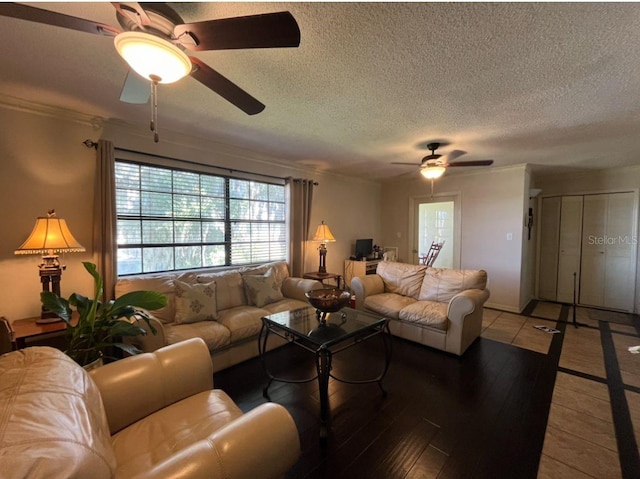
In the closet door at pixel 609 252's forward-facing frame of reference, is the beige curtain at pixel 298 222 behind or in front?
in front

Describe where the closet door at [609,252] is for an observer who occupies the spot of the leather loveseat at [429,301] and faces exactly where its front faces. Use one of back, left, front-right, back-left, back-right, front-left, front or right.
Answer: back

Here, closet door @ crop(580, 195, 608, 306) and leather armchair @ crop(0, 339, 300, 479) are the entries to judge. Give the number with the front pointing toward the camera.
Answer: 1

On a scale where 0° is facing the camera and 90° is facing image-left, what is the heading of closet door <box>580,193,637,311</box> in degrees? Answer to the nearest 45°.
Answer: approximately 45°

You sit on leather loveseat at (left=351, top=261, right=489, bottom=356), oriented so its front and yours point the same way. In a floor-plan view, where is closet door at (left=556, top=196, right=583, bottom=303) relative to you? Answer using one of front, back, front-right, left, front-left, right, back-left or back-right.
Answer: back

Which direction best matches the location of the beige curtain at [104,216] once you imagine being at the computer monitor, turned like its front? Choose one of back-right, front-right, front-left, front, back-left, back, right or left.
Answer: right

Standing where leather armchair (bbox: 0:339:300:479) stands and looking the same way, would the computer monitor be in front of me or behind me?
in front

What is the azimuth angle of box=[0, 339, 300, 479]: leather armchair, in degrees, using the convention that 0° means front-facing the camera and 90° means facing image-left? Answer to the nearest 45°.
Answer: approximately 225°

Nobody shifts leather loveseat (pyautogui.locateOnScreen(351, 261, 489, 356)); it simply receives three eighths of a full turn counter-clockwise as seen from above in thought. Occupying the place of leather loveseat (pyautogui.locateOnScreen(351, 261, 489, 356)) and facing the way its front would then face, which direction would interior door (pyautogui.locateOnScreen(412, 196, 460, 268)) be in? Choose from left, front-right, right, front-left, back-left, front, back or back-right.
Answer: left

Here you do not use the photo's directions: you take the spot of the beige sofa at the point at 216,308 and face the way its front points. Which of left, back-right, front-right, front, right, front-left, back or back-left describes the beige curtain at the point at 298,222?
left

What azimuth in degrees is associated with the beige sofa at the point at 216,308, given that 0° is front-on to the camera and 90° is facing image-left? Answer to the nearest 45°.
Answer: approximately 315°

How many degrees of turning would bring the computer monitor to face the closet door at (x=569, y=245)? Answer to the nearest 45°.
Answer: approximately 45° to its left

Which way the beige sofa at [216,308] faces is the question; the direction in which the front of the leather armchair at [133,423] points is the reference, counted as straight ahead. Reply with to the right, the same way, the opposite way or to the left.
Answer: to the right

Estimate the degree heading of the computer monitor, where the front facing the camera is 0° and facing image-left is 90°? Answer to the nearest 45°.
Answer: approximately 315°

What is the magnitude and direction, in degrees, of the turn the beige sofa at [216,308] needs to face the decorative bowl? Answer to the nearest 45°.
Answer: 0° — it already faces it

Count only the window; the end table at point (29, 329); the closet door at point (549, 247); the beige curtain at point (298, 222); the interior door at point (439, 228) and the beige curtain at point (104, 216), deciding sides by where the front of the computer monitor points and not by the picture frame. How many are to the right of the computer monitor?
4

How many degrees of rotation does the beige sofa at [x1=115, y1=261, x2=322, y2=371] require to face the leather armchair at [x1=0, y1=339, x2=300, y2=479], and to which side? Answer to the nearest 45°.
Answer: approximately 45° to its right
